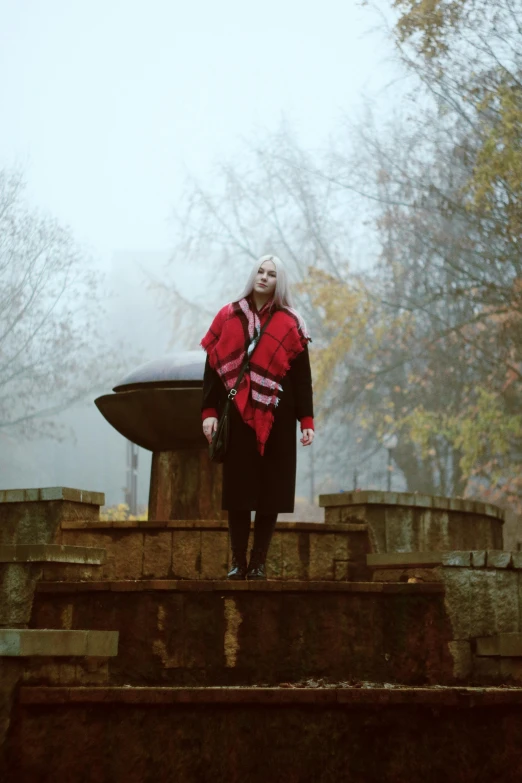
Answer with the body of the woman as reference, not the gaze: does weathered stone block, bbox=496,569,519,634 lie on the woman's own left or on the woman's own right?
on the woman's own left

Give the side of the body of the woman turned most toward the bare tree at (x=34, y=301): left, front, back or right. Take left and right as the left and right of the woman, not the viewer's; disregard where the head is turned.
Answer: back

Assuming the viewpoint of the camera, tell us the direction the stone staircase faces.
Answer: facing the viewer

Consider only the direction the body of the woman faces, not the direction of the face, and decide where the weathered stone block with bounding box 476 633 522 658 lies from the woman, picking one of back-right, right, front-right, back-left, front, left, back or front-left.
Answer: left

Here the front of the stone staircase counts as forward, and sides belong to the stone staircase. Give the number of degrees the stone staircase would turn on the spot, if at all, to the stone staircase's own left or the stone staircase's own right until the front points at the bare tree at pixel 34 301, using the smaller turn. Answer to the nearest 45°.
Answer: approximately 180°

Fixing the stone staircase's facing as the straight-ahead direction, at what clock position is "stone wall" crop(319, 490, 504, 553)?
The stone wall is roughly at 7 o'clock from the stone staircase.

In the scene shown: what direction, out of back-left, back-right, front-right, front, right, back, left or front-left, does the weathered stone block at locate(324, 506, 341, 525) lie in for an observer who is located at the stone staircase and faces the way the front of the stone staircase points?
back
